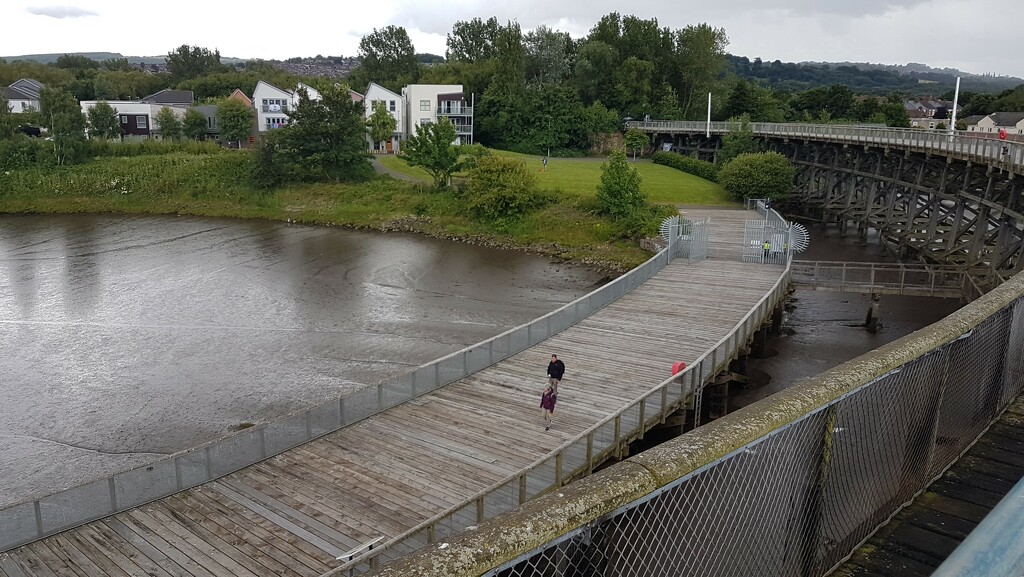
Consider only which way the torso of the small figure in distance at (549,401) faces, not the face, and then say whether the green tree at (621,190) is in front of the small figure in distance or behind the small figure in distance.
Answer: behind

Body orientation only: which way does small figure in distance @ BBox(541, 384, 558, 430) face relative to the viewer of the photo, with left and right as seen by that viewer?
facing the viewer and to the left of the viewer

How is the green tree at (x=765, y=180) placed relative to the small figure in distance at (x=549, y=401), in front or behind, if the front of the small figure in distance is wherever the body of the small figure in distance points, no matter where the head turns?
behind

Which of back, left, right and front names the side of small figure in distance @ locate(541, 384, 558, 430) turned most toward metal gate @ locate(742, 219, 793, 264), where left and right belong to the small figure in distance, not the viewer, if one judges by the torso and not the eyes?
back

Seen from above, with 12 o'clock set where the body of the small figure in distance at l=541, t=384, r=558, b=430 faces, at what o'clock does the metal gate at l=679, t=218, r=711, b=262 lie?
The metal gate is roughly at 5 o'clock from the small figure in distance.
